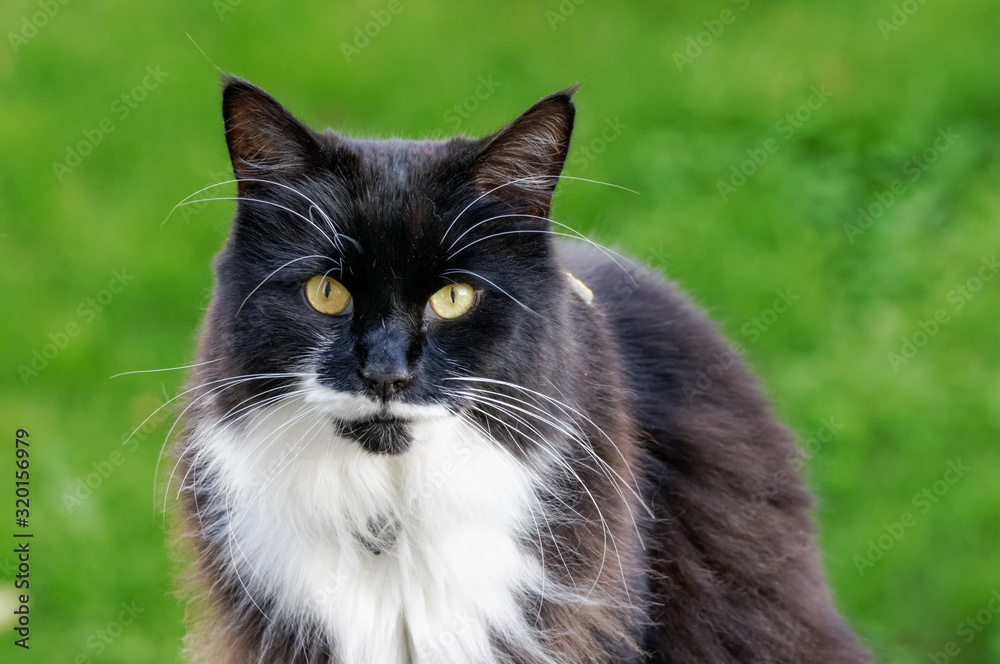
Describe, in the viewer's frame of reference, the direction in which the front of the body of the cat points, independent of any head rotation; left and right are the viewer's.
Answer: facing the viewer and to the left of the viewer
